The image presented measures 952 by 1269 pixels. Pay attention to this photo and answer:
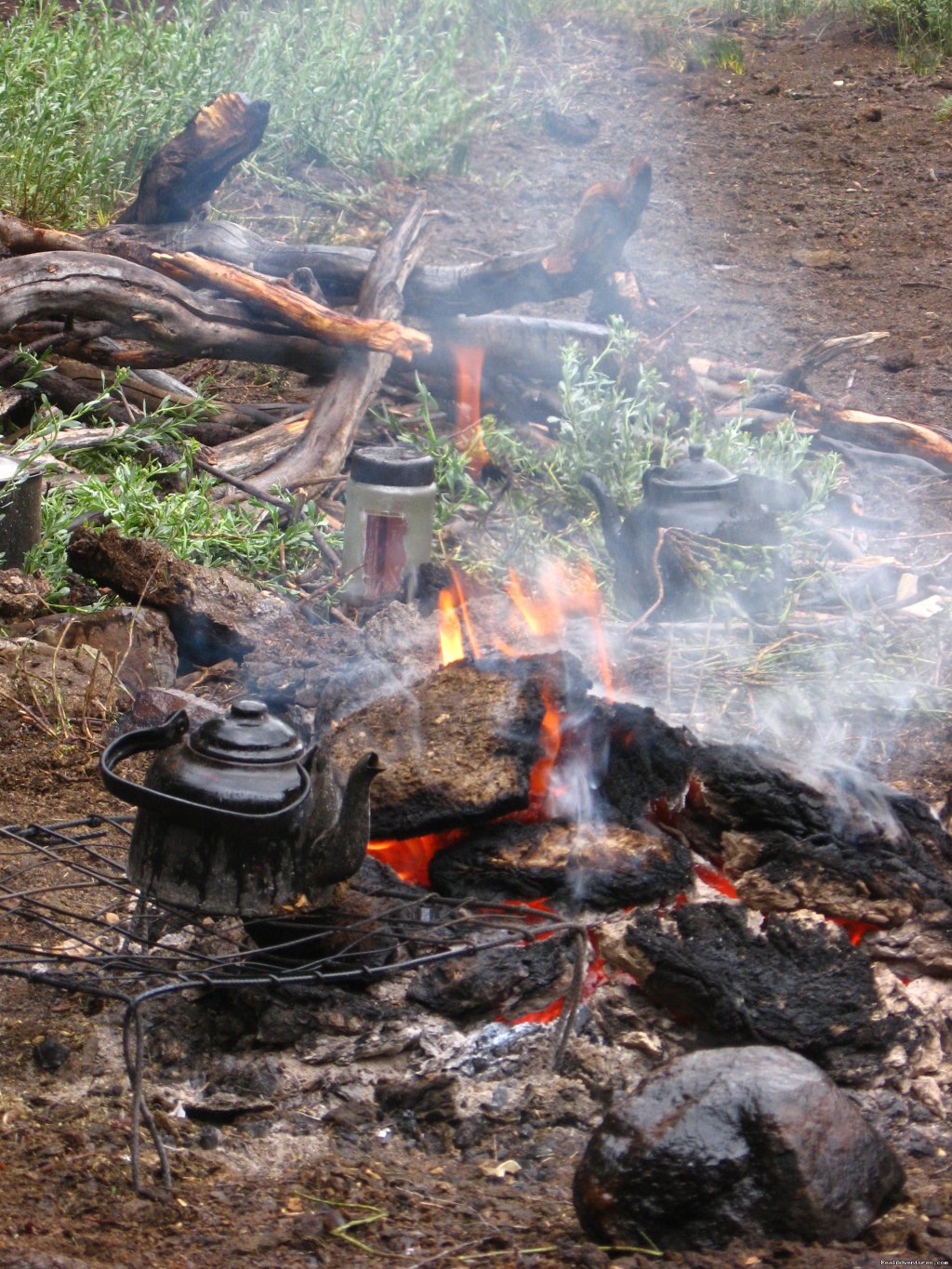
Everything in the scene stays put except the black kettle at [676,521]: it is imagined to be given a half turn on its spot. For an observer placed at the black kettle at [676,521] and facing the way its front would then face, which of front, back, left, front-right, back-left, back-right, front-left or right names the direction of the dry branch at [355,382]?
back-left

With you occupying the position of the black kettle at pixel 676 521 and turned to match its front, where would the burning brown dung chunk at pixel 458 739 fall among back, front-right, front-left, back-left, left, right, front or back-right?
left

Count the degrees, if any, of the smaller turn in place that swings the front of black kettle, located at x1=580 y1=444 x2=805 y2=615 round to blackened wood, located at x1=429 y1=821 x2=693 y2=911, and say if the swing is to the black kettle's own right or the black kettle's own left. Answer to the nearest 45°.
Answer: approximately 90° to the black kettle's own left

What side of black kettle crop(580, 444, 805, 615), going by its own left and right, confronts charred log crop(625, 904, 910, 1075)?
left

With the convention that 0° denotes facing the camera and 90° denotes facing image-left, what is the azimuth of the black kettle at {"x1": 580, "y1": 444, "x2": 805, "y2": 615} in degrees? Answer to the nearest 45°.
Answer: approximately 90°

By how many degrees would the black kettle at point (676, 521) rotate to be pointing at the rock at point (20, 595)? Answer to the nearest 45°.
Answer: approximately 45° to its left

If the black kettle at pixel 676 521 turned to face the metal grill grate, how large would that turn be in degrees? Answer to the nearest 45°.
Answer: approximately 90° to its left

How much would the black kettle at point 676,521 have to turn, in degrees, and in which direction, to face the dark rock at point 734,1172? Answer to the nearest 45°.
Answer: approximately 90° to its left

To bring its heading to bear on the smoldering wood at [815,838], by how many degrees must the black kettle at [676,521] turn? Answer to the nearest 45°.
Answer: approximately 90° to its left

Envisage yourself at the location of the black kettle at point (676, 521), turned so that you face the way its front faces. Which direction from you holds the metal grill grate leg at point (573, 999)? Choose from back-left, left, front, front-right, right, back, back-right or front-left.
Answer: left
